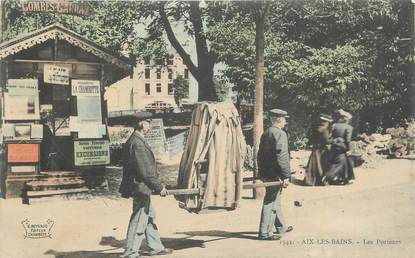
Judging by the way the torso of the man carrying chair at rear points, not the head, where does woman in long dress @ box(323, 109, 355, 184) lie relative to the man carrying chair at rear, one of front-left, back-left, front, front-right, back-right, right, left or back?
front-left

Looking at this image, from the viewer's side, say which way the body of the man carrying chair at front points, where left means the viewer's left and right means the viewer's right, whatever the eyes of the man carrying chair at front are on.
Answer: facing away from the viewer and to the right of the viewer

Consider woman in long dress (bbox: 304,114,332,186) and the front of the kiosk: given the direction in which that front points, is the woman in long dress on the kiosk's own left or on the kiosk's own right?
on the kiosk's own left

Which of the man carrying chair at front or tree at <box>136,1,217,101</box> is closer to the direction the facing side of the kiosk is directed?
the man carrying chair at front

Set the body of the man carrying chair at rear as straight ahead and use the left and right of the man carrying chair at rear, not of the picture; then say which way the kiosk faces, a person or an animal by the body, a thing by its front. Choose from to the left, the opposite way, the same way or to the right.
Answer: to the right

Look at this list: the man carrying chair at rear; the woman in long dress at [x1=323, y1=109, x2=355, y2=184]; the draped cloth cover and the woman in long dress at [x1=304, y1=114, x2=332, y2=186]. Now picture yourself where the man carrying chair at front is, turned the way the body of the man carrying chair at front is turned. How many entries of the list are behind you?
2

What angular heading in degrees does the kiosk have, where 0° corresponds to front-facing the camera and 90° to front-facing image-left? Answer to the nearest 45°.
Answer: approximately 0°

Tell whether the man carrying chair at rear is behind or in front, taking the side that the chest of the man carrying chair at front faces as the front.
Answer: behind

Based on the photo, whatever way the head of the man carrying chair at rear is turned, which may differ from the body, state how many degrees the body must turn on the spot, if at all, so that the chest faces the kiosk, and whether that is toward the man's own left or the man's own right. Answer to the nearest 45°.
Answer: approximately 135° to the man's own left
